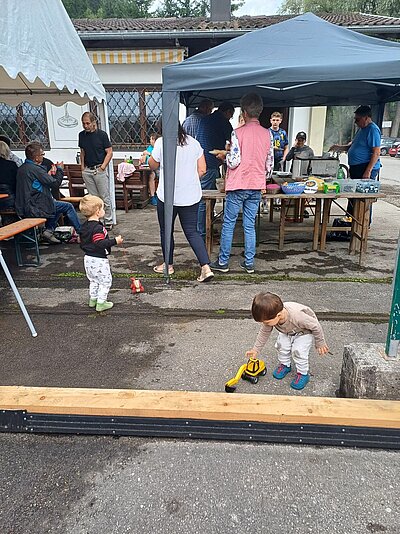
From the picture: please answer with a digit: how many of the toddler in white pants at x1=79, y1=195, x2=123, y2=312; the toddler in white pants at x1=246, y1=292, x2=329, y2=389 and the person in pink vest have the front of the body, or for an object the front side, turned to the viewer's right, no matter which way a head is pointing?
1

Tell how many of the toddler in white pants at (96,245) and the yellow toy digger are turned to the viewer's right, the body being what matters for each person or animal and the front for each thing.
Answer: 1

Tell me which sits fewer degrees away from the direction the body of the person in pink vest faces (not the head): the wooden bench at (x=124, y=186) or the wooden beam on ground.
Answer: the wooden bench

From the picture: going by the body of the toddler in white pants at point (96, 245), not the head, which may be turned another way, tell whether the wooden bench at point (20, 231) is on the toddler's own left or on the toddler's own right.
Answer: on the toddler's own left

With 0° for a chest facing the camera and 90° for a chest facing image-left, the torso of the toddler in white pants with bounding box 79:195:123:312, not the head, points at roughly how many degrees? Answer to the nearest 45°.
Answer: approximately 270°

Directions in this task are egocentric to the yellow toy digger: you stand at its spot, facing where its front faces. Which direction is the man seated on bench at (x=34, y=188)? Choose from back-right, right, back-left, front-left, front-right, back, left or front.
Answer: right

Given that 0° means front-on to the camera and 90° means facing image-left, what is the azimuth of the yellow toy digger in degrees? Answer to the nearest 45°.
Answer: approximately 45°

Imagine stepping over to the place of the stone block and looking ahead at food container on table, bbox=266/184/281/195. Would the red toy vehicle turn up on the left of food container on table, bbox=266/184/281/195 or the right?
left

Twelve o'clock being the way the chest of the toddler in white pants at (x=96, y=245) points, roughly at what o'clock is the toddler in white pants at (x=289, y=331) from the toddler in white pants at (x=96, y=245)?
the toddler in white pants at (x=289, y=331) is roughly at 2 o'clock from the toddler in white pants at (x=96, y=245).

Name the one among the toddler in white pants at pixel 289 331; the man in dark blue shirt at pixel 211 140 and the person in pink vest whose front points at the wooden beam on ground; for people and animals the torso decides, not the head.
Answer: the toddler in white pants

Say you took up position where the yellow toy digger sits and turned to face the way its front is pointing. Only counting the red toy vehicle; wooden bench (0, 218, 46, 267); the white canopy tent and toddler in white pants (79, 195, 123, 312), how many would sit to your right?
4

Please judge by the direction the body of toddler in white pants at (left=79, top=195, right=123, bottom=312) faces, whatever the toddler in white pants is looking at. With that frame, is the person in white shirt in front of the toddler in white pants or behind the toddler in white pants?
in front

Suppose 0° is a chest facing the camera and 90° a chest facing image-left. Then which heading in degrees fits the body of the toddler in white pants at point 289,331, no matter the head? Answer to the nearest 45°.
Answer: approximately 45°

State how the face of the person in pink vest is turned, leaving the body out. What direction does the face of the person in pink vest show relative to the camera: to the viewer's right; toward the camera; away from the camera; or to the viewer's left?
away from the camera
